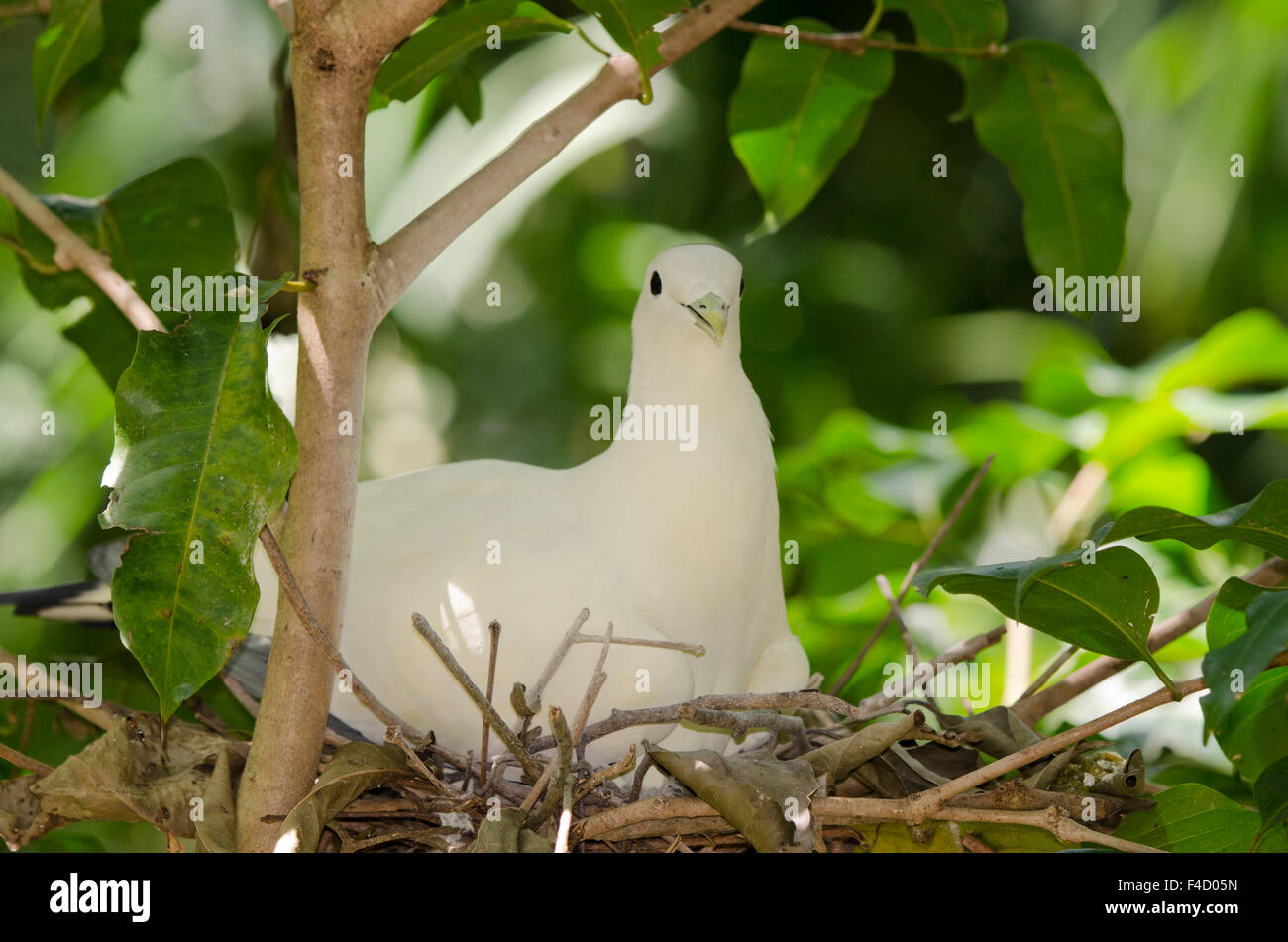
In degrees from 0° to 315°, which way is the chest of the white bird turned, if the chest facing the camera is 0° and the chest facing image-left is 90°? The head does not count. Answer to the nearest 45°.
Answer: approximately 315°

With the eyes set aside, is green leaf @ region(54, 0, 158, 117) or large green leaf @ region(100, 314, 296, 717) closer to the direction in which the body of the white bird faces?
the large green leaf

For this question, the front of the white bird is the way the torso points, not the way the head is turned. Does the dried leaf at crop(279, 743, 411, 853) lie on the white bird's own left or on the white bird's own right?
on the white bird's own right
